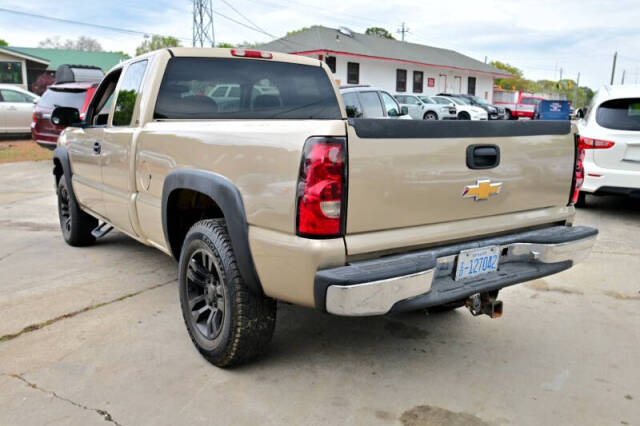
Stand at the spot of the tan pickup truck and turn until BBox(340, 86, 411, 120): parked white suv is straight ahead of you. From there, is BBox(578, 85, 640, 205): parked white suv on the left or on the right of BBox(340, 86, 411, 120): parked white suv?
right

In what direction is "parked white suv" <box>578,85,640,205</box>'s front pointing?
away from the camera

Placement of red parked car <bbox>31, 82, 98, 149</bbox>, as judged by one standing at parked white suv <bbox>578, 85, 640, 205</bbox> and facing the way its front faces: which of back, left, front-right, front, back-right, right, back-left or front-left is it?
left

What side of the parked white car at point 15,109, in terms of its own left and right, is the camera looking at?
right

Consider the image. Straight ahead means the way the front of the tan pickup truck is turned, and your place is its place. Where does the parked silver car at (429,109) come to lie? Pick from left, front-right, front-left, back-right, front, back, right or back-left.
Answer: front-right

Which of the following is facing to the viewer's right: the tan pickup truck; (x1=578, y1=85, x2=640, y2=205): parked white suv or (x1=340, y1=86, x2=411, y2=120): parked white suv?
(x1=340, y1=86, x2=411, y2=120): parked white suv

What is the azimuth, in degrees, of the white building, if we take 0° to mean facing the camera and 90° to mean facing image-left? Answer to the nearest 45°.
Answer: approximately 315°

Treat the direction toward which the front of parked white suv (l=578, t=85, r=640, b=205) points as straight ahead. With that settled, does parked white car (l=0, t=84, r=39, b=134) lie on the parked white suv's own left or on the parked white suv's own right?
on the parked white suv's own left

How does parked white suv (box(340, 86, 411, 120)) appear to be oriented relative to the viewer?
to the viewer's right

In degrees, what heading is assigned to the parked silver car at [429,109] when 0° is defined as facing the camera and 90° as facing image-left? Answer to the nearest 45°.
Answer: approximately 315°

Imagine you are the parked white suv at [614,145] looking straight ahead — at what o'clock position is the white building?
The white building is roughly at 11 o'clock from the parked white suv.

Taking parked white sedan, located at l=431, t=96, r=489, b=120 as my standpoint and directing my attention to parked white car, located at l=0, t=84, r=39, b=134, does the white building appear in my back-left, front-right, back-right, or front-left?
back-right

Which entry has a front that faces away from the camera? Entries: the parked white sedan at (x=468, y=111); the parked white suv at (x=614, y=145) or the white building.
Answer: the parked white suv
